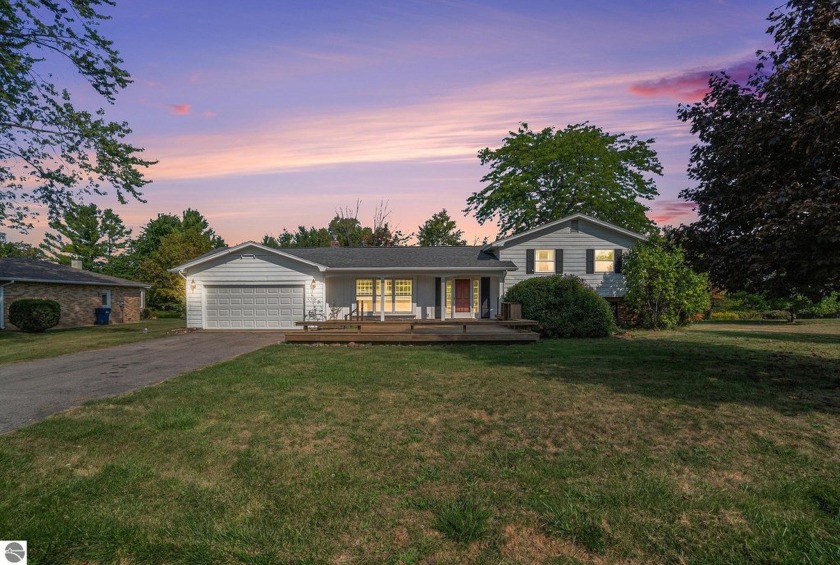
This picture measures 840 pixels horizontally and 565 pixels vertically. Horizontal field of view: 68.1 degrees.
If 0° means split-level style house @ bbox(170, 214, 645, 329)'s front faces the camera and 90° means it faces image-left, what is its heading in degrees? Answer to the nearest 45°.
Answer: approximately 0°

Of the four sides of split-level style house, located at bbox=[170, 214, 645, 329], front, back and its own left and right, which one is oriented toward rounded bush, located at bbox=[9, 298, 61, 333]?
right

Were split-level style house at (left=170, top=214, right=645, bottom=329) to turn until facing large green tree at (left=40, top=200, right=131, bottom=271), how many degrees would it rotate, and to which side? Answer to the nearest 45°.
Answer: approximately 135° to its right

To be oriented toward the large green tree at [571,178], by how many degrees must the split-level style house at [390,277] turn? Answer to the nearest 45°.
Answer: approximately 135° to its left

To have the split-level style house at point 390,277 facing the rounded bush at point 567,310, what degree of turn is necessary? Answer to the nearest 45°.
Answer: approximately 45° to its left

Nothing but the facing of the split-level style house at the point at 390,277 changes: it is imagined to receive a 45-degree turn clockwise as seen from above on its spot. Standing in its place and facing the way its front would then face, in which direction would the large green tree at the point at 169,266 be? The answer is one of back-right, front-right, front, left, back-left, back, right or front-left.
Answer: right

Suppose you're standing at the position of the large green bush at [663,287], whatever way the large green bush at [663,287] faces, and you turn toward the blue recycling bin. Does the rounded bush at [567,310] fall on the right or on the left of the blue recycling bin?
left

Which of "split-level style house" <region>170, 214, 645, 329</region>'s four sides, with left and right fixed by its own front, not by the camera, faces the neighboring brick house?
right
